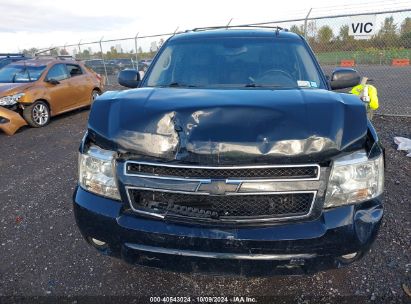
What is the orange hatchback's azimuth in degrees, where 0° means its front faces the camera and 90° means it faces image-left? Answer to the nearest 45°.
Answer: approximately 45°

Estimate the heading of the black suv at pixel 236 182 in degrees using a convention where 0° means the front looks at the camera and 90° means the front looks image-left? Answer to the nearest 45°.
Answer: approximately 0°

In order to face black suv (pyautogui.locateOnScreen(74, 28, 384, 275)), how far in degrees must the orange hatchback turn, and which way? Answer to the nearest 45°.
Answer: approximately 45° to its left

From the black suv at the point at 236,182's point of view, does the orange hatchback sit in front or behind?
behind
